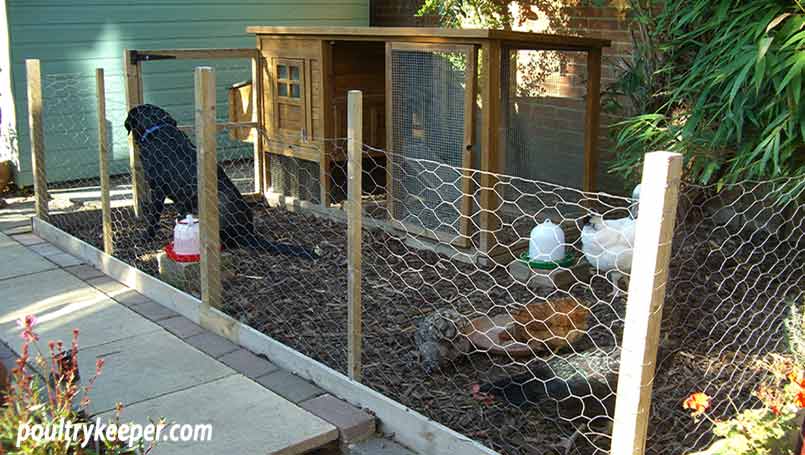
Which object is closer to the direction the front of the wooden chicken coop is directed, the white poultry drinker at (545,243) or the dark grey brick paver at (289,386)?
the dark grey brick paver

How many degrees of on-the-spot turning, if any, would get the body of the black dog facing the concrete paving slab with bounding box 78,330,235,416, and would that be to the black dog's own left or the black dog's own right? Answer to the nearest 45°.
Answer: approximately 90° to the black dog's own left

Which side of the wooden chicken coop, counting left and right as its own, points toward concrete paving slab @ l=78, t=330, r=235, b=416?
front

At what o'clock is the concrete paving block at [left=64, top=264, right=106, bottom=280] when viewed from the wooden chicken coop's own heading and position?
The concrete paving block is roughly at 1 o'clock from the wooden chicken coop.

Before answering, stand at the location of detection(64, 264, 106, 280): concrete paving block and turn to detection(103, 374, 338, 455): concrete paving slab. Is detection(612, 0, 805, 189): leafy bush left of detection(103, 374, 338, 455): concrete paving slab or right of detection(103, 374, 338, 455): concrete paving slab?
left

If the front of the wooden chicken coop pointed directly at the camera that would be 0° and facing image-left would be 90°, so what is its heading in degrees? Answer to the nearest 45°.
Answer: approximately 45°

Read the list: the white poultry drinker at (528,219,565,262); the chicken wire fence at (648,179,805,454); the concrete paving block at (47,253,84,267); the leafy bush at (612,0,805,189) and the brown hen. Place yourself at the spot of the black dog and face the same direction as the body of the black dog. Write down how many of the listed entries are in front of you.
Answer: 1

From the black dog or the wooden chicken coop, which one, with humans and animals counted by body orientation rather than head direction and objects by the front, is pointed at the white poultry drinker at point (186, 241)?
the wooden chicken coop
